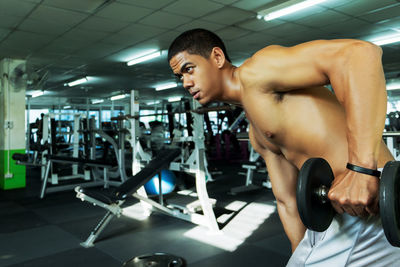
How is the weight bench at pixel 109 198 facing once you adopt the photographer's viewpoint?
facing to the left of the viewer

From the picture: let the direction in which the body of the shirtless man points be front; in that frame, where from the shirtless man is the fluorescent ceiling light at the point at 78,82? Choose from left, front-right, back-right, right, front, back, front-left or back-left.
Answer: right

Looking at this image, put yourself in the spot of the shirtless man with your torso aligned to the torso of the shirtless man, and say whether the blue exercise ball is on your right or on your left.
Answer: on your right

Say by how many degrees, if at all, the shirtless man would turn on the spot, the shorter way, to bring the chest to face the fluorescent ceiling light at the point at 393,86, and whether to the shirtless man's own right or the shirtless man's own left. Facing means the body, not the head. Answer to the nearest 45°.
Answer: approximately 135° to the shirtless man's own right

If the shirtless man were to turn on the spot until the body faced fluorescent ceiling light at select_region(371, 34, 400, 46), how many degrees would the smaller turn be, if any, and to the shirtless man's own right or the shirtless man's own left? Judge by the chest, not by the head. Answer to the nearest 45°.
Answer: approximately 135° to the shirtless man's own right

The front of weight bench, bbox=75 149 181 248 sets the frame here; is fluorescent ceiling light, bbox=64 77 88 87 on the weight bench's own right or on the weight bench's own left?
on the weight bench's own right

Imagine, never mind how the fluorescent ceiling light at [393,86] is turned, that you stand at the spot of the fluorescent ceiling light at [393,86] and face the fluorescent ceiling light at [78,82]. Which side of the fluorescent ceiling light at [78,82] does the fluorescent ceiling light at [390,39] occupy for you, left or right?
left

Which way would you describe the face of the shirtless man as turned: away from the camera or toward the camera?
toward the camera

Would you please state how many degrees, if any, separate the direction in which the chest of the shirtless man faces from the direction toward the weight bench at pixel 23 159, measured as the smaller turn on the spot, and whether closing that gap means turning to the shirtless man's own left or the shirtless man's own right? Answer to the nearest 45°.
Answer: approximately 90° to the shirtless man's own right

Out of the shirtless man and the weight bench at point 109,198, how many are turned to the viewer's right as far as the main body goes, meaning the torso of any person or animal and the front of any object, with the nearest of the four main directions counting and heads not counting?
0

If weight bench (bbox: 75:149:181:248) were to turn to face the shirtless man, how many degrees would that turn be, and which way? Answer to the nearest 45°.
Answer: approximately 90° to its left

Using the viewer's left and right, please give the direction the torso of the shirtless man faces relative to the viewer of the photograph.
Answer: facing the viewer and to the left of the viewer
